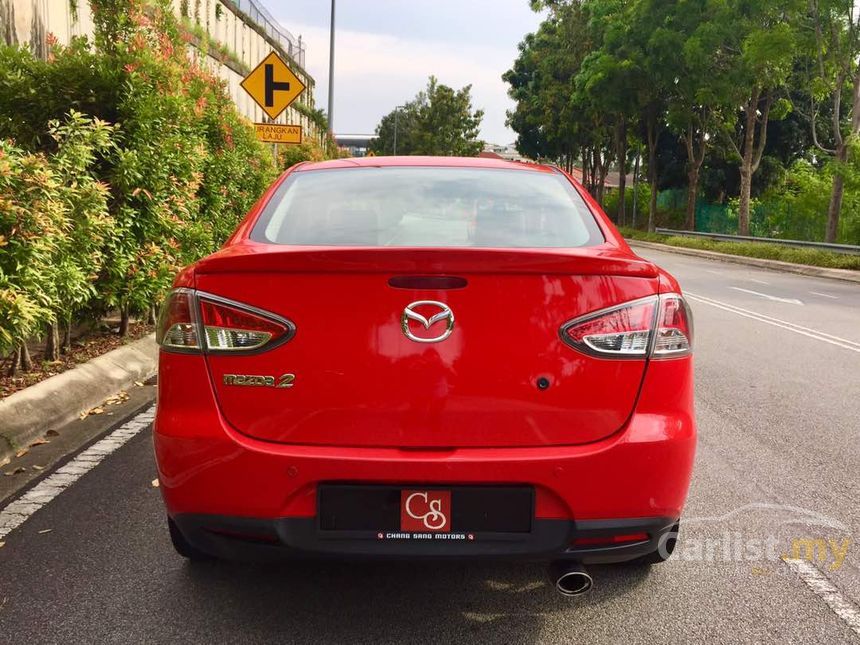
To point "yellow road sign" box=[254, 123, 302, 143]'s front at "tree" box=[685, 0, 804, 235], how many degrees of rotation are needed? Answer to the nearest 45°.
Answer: approximately 135° to its left

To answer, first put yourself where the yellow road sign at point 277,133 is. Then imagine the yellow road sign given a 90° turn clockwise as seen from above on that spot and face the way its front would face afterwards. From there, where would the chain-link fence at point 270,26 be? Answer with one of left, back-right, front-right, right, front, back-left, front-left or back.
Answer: right

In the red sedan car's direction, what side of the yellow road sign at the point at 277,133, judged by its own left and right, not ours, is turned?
front

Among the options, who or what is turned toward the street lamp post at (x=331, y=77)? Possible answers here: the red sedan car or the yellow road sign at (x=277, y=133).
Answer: the red sedan car

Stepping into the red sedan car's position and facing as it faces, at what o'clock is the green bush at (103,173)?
The green bush is roughly at 11 o'clock from the red sedan car.

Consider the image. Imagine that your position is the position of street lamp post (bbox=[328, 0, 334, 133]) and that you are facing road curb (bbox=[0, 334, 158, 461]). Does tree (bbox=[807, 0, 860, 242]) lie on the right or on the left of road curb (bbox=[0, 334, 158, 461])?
left

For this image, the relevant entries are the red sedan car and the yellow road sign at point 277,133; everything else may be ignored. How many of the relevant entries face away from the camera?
1

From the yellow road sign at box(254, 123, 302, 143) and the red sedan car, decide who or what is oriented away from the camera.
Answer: the red sedan car

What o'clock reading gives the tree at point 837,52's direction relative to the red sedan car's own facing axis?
The tree is roughly at 1 o'clock from the red sedan car.

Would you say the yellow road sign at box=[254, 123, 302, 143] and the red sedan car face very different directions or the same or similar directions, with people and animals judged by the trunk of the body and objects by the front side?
very different directions

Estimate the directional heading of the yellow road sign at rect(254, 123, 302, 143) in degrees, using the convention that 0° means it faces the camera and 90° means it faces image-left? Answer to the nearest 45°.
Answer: approximately 0°

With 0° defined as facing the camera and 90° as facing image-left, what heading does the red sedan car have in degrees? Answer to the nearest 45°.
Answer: approximately 180°

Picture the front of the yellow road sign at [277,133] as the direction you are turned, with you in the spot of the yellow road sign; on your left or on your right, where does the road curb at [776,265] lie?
on your left

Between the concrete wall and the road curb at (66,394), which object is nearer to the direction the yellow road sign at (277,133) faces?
the road curb
